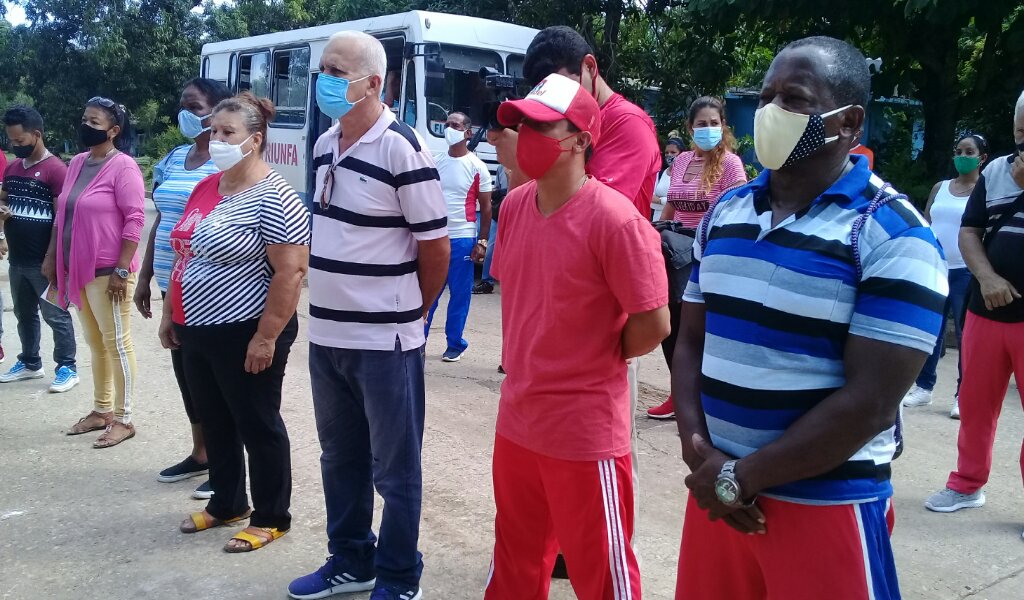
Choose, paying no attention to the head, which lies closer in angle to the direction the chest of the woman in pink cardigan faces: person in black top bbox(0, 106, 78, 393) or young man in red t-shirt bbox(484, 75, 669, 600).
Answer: the young man in red t-shirt

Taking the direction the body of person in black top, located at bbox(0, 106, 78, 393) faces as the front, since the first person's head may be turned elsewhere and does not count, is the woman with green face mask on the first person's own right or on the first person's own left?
on the first person's own left

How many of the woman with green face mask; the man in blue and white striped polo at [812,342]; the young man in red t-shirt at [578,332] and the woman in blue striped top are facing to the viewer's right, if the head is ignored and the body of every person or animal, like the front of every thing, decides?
0

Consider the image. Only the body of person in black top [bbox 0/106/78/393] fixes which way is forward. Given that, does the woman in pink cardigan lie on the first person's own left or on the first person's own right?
on the first person's own left

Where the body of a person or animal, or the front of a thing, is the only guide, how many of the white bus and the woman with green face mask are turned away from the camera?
0

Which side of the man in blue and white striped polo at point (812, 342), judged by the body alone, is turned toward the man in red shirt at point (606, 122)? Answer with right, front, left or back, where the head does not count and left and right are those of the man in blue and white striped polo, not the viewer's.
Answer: right

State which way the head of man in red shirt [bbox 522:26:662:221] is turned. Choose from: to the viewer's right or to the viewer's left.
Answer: to the viewer's left

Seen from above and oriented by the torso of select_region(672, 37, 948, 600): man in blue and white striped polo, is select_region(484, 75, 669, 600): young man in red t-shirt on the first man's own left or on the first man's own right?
on the first man's own right

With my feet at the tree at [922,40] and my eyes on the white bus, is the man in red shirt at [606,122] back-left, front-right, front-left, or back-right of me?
front-left

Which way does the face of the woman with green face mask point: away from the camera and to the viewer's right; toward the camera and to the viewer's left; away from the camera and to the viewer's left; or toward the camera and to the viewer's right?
toward the camera and to the viewer's left

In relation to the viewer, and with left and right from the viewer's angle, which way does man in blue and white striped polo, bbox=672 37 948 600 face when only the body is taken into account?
facing the viewer and to the left of the viewer

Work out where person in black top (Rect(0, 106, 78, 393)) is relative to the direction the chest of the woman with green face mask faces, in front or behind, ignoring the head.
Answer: in front

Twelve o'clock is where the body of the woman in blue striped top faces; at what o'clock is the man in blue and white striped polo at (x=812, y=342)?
The man in blue and white striped polo is roughly at 10 o'clock from the woman in blue striped top.

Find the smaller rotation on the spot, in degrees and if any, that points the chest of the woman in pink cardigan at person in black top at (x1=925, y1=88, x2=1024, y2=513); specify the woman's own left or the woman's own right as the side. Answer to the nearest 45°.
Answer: approximately 90° to the woman's own left

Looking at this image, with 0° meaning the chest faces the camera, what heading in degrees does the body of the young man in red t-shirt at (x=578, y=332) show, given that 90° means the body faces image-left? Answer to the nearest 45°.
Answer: approximately 45°

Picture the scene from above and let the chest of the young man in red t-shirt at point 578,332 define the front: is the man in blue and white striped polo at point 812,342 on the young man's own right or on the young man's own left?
on the young man's own left

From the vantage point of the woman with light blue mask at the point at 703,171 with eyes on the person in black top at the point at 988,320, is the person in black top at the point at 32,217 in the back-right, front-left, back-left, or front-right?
back-right
